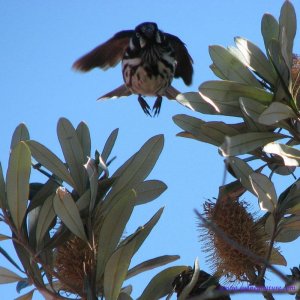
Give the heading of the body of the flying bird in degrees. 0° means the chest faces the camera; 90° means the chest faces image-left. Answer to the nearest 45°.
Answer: approximately 0°
